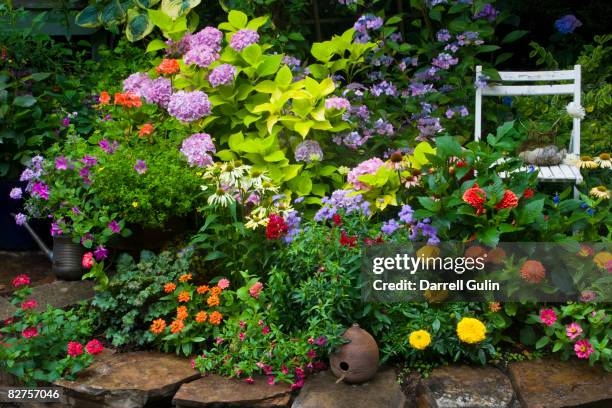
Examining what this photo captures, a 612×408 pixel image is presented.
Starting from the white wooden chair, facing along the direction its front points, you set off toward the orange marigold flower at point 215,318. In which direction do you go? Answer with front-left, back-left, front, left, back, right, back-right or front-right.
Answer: front-right

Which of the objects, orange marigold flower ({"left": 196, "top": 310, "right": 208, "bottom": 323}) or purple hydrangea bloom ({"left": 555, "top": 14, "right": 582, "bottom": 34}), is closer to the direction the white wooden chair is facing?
the orange marigold flower

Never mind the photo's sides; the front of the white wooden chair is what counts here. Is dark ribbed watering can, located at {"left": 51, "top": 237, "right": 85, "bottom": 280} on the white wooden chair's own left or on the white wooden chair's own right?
on the white wooden chair's own right

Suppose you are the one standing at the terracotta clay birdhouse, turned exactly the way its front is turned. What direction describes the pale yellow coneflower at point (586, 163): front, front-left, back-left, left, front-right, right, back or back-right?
back

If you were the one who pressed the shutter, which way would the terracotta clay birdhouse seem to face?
facing the viewer and to the left of the viewer

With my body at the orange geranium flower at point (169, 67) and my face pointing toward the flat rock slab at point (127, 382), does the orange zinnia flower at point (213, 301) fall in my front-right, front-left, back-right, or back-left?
front-left

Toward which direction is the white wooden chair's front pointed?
toward the camera

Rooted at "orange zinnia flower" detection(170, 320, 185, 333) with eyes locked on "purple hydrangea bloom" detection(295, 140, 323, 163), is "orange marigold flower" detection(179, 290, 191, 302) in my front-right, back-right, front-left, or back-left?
front-left

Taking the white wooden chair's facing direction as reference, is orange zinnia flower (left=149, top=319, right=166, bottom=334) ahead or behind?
ahead

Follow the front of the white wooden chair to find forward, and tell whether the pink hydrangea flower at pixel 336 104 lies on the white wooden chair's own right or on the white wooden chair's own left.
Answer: on the white wooden chair's own right

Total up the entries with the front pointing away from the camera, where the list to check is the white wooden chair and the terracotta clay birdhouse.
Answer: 0

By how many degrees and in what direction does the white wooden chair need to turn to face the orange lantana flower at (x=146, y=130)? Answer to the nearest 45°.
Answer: approximately 45° to its right

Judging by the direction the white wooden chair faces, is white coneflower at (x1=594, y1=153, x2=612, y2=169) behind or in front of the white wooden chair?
in front

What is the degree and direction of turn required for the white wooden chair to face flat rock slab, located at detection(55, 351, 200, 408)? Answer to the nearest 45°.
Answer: approximately 45° to its right

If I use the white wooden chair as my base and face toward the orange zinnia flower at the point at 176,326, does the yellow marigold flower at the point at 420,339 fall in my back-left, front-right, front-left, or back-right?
front-left

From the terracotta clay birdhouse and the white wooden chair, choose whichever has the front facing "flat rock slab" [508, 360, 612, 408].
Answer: the white wooden chair

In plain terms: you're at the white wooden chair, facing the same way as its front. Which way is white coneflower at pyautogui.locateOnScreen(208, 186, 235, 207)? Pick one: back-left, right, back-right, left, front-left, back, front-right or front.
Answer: front-right

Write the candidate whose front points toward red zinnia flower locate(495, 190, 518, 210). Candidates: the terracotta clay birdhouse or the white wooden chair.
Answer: the white wooden chair

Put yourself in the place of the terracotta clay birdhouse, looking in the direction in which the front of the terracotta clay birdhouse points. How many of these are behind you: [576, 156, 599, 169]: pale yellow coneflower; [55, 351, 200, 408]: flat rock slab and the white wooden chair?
2
